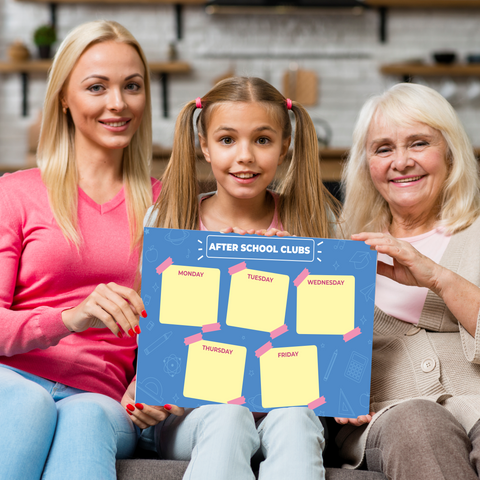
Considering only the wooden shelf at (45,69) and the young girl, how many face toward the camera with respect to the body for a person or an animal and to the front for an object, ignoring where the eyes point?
2

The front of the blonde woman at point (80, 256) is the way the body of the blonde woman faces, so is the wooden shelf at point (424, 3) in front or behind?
behind

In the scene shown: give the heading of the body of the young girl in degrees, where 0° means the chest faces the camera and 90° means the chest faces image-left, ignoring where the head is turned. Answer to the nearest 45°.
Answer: approximately 0°

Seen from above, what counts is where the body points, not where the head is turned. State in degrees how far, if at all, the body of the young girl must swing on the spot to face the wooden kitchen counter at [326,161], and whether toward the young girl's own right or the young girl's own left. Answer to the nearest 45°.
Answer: approximately 180°
